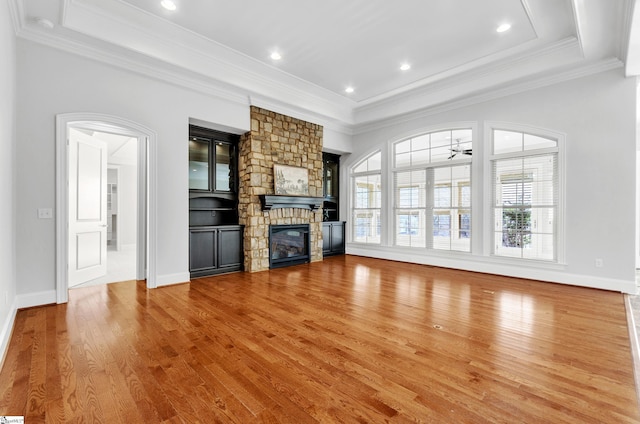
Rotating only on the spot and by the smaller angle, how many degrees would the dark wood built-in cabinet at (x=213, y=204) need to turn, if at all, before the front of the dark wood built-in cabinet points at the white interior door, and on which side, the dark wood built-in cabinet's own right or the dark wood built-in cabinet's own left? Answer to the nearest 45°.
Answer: approximately 135° to the dark wood built-in cabinet's own right

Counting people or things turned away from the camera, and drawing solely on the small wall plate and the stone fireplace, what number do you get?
0

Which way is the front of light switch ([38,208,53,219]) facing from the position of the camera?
facing the viewer

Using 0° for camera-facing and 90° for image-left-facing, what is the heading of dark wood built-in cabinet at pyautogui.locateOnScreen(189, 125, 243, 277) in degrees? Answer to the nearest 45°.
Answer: approximately 315°
